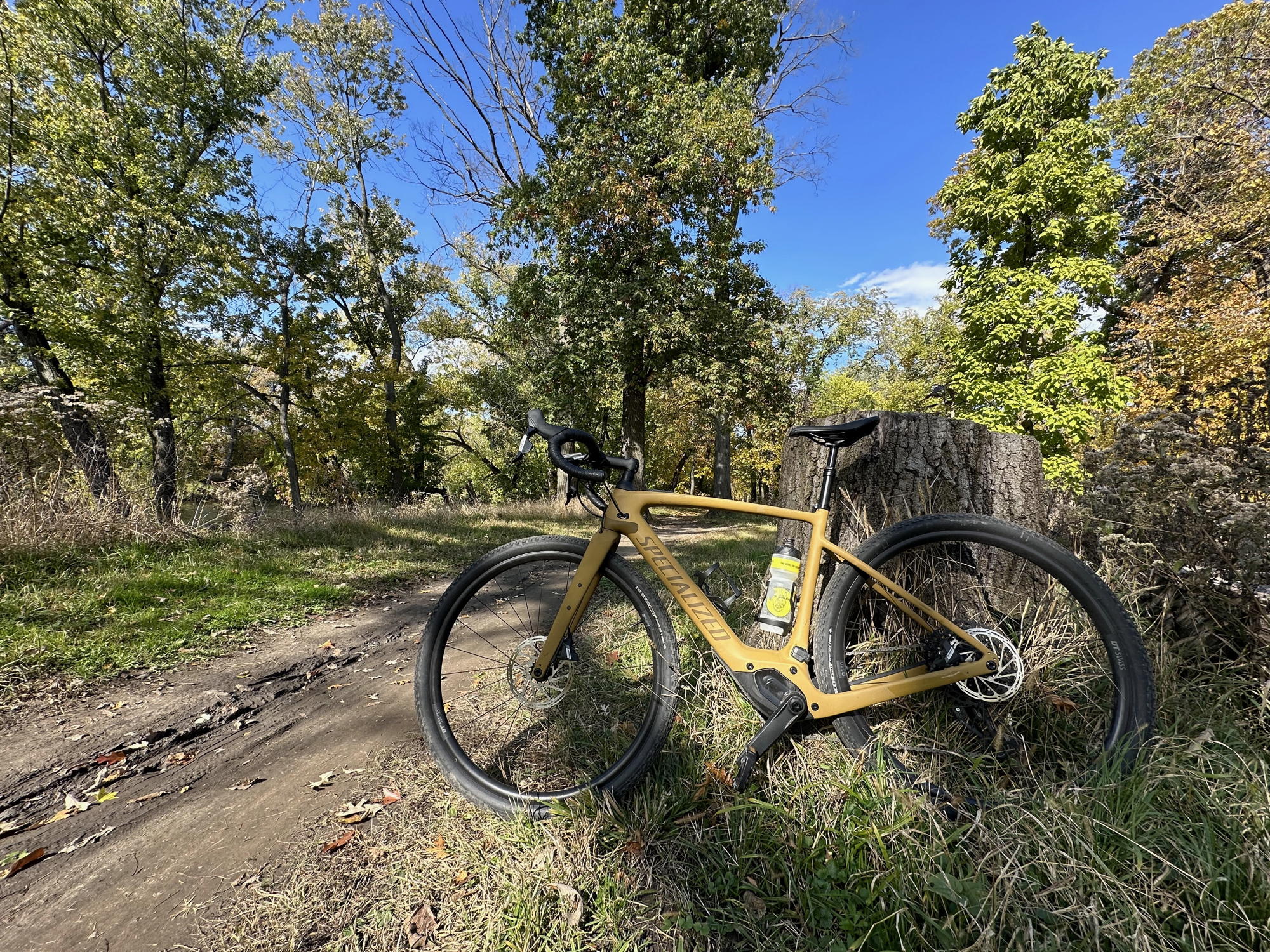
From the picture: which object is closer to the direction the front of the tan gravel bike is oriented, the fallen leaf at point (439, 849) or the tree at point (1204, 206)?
the fallen leaf

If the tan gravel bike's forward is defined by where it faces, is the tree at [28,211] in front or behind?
in front

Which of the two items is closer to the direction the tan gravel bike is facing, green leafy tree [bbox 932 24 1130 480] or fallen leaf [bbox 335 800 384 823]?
the fallen leaf

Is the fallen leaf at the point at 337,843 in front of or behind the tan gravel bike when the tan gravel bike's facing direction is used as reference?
in front

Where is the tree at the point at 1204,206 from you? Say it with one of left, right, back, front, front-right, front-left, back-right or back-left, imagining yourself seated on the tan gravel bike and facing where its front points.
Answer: back-right

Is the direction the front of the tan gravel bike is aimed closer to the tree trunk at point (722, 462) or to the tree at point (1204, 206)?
the tree trunk

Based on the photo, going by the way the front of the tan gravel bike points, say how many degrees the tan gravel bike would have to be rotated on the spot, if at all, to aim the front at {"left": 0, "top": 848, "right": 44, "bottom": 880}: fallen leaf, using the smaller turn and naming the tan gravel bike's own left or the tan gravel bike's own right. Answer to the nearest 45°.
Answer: approximately 45° to the tan gravel bike's own left

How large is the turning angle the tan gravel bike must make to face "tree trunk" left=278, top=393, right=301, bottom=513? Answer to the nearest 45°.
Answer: approximately 45° to its right

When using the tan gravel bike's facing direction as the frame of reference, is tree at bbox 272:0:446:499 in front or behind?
in front

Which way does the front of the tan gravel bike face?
to the viewer's left

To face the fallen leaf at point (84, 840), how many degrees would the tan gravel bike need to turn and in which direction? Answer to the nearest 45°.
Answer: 0° — it already faces it
